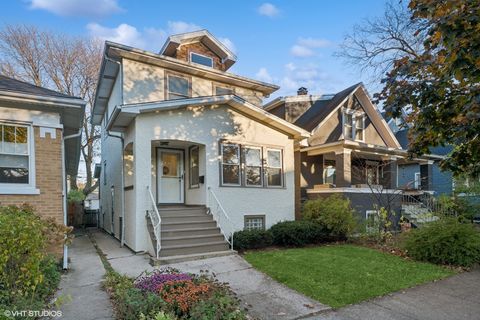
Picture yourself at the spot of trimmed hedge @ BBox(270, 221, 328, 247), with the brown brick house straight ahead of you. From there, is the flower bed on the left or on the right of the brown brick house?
left

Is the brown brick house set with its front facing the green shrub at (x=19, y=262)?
yes

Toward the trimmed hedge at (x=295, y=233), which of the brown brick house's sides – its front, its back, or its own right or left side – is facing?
left

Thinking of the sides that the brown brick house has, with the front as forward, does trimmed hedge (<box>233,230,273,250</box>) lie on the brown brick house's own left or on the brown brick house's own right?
on the brown brick house's own left

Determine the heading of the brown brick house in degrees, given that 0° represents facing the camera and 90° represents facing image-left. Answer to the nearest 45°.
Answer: approximately 0°

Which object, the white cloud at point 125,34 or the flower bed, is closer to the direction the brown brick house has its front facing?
the flower bed

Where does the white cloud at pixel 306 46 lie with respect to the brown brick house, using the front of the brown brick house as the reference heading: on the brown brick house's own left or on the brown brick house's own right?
on the brown brick house's own left
